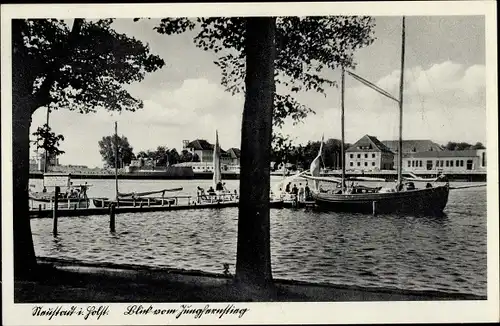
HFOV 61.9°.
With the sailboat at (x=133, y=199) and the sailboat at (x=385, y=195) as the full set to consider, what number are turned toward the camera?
0

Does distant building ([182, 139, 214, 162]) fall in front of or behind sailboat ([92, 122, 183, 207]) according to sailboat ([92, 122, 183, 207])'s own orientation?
behind

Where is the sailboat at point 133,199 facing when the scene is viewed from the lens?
facing to the left of the viewer

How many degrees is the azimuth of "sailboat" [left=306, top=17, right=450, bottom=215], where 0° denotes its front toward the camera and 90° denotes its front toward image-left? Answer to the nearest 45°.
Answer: approximately 270°

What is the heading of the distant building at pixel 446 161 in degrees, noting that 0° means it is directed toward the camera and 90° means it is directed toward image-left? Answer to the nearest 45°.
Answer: approximately 0°

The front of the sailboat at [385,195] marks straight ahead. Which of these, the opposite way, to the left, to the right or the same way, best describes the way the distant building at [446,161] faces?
to the right

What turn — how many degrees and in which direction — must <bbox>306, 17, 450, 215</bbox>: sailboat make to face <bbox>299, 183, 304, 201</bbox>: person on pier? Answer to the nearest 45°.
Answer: approximately 180°
